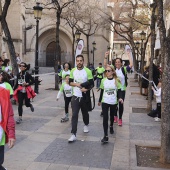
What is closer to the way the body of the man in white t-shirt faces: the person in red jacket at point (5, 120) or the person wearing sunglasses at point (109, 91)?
the person in red jacket

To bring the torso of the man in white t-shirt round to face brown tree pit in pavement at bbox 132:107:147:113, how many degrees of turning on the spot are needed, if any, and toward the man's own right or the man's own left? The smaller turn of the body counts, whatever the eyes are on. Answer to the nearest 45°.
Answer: approximately 135° to the man's own left

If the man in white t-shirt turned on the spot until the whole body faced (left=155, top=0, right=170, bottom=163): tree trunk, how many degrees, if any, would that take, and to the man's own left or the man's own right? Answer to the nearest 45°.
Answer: approximately 45° to the man's own left

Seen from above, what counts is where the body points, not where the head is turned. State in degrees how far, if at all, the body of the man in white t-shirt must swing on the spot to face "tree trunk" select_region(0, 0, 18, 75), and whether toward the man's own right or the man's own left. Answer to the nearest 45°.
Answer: approximately 135° to the man's own right

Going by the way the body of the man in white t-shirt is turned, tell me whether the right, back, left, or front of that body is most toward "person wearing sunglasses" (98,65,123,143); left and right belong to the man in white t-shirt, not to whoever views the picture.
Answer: left

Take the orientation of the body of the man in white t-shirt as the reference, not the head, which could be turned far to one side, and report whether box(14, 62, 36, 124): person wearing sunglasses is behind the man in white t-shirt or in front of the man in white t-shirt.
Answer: behind

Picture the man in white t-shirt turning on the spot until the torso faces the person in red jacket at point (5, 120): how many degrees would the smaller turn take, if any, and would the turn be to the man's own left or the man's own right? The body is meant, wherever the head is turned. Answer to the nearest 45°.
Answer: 0° — they already face them

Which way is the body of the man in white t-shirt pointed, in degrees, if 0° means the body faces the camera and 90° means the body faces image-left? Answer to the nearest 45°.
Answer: approximately 0°

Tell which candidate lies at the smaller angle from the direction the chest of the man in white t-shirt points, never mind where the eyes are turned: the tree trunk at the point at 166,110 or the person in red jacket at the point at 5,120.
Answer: the person in red jacket
